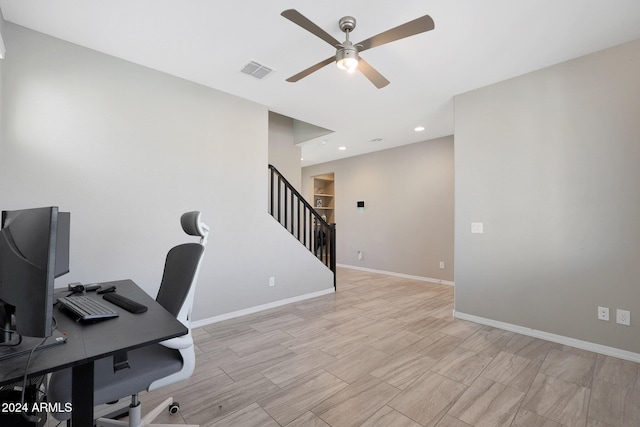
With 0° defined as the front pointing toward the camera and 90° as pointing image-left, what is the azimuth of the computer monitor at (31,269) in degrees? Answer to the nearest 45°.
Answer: approximately 225°

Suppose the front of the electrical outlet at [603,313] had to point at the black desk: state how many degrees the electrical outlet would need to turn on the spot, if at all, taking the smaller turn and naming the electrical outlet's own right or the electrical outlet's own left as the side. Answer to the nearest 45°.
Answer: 0° — it already faces it

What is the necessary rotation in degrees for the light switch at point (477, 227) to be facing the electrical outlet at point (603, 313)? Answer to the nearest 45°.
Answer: approximately 90° to its left

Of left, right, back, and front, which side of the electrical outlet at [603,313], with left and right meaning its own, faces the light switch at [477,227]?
right

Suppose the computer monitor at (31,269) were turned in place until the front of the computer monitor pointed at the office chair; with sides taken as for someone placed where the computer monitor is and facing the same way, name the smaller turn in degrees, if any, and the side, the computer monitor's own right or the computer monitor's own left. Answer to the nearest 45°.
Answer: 0° — it already faces it

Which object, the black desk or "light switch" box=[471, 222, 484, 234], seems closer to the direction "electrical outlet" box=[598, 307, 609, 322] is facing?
the black desk

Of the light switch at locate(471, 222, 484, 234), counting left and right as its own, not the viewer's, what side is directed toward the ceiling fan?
front

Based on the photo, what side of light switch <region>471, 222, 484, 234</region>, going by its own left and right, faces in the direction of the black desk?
front

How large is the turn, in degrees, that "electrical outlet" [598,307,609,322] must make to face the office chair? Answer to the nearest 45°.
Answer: approximately 45° to its right
